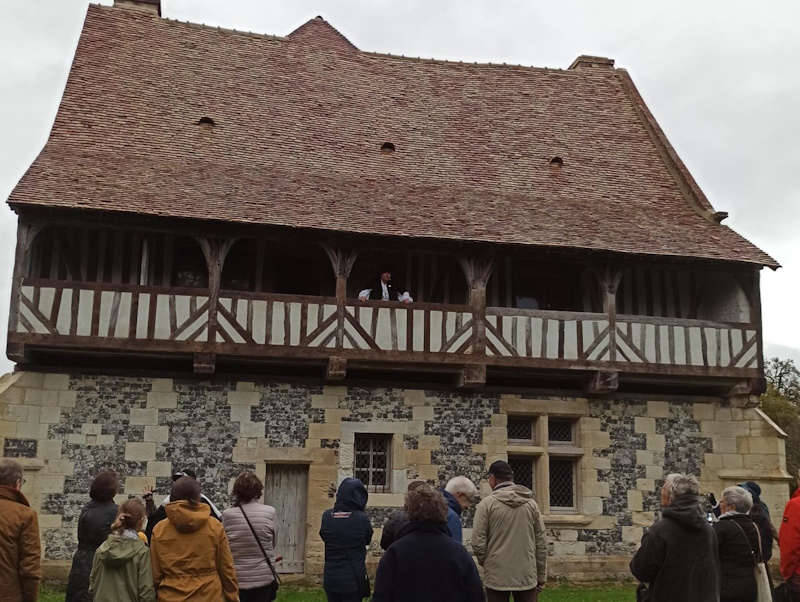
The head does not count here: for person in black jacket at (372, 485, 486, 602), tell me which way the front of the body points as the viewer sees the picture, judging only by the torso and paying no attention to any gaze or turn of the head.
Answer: away from the camera

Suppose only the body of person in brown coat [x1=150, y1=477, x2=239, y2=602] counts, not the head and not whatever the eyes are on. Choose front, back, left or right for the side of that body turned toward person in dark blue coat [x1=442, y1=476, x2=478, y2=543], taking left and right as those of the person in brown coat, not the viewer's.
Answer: right

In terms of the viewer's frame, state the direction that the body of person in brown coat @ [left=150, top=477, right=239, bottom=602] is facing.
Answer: away from the camera

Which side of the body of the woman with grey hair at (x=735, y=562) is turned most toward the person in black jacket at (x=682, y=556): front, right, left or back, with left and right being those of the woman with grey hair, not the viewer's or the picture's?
left

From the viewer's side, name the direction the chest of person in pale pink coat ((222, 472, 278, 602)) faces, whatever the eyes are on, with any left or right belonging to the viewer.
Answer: facing away from the viewer

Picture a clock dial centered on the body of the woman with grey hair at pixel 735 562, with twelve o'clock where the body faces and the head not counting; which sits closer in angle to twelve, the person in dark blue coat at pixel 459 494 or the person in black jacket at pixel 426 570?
the person in dark blue coat

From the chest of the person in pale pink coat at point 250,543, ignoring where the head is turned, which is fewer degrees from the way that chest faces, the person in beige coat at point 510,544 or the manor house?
the manor house

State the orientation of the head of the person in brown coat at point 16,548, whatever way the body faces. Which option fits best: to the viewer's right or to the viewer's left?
to the viewer's right

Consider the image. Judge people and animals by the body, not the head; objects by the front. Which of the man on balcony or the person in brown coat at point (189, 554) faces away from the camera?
the person in brown coat

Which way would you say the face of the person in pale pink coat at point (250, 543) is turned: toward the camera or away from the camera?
away from the camera
